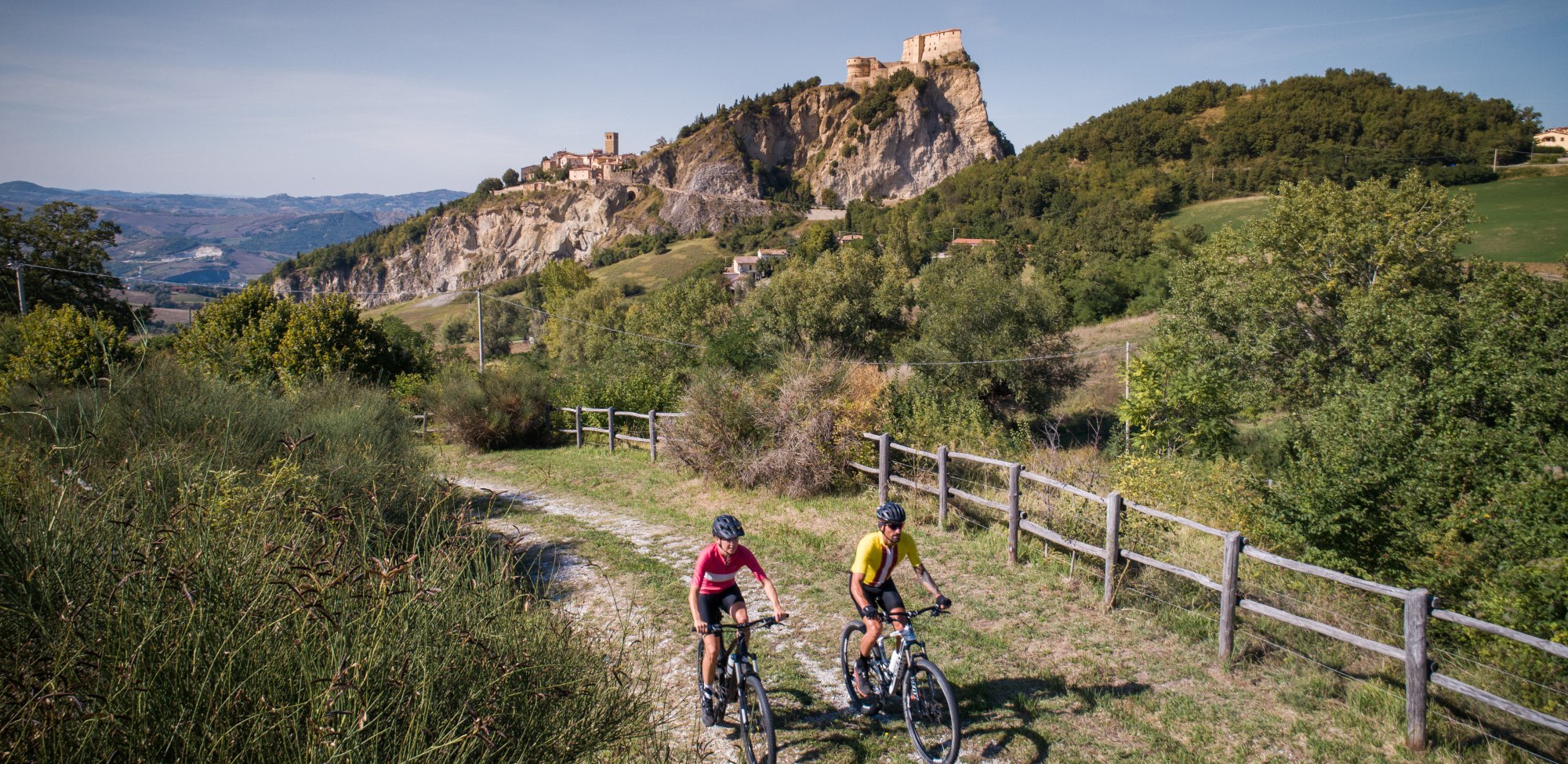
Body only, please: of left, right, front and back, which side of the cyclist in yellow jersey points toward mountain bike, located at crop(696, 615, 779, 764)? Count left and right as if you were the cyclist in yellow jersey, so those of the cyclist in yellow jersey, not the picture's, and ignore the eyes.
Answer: right

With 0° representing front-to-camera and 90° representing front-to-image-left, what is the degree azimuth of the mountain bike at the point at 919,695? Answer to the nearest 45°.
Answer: approximately 315°

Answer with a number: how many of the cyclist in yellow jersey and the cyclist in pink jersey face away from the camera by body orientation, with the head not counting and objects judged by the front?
0

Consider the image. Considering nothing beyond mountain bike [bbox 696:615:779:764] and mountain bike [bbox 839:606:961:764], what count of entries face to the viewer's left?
0

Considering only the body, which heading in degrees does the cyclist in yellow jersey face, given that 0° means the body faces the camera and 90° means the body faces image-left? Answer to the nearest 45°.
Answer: approximately 315°

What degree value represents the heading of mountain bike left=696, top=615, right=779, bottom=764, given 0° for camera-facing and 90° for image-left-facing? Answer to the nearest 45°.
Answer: approximately 315°

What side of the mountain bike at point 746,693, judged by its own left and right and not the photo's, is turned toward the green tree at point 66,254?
back

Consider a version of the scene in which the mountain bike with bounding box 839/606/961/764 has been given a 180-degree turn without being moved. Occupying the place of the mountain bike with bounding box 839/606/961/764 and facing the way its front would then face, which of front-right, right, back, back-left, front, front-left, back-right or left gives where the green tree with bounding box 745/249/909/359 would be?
front-right

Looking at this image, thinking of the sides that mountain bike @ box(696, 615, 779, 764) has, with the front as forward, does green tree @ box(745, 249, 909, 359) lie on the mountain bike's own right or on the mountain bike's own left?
on the mountain bike's own left

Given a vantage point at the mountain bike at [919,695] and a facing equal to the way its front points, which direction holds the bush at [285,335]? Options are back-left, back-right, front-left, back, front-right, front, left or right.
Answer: back

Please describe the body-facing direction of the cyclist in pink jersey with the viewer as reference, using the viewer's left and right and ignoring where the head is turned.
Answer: facing the viewer and to the right of the viewer

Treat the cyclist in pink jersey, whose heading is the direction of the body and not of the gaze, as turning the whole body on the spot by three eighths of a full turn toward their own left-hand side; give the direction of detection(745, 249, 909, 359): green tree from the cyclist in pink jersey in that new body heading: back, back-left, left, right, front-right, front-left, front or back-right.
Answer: front

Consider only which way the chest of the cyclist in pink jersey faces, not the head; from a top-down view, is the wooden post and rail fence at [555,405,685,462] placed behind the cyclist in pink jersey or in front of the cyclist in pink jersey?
behind
